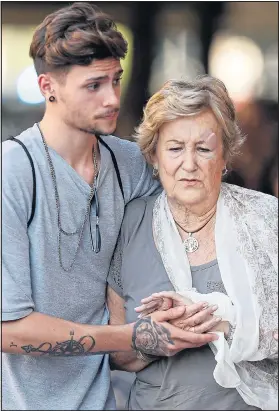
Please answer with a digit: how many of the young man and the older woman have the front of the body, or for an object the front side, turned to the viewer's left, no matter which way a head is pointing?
0

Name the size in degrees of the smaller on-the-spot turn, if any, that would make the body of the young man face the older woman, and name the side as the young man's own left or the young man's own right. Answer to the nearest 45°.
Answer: approximately 45° to the young man's own left

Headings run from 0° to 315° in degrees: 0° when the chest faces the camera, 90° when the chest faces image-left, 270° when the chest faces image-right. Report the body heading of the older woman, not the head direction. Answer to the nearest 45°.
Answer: approximately 0°

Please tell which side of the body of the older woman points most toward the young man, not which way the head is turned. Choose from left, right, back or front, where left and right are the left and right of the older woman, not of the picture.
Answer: right

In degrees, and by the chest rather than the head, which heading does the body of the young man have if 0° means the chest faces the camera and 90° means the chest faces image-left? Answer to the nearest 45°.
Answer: approximately 315°

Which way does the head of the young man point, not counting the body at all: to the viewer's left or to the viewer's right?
to the viewer's right
